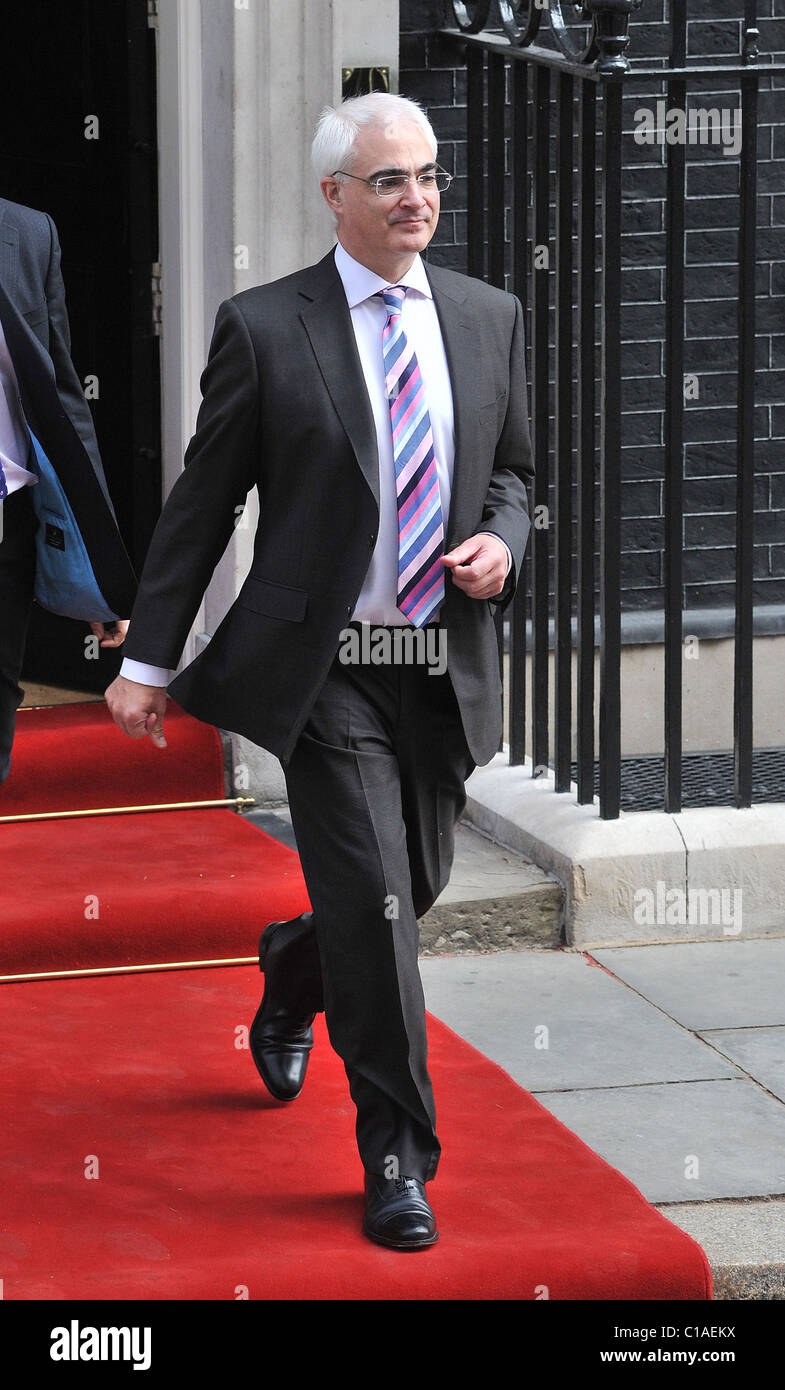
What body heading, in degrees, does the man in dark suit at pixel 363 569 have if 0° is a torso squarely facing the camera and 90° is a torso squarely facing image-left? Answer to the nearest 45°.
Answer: approximately 315°

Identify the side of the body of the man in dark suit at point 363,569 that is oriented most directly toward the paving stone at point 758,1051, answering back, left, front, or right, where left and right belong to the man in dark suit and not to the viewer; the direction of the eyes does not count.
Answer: left

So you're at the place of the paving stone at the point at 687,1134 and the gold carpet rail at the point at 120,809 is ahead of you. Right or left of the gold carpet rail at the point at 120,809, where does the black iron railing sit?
right
